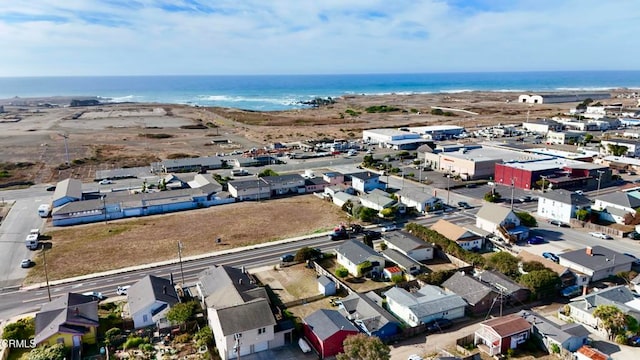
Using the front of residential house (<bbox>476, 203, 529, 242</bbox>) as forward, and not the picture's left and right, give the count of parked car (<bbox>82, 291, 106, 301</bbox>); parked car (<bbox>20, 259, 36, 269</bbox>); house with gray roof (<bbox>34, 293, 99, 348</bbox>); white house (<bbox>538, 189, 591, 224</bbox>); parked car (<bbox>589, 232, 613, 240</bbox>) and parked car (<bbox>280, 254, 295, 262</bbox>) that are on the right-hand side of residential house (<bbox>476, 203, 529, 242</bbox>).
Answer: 4

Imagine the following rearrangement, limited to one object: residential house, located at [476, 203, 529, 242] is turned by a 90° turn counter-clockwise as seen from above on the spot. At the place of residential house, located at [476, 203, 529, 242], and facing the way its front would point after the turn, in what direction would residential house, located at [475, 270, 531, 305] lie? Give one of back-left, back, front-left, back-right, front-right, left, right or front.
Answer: back-right

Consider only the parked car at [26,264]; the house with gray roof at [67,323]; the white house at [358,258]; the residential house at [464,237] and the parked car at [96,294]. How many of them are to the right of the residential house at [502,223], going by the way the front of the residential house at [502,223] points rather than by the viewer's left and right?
5

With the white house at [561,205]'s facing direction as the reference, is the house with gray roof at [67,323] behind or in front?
in front

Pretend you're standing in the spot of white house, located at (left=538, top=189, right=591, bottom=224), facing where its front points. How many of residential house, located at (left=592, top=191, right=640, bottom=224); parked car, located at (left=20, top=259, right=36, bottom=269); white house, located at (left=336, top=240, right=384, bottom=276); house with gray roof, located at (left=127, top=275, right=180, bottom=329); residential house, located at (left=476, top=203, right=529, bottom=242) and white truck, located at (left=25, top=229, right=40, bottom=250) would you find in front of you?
5

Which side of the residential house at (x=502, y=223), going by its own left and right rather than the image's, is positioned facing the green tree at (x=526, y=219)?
left

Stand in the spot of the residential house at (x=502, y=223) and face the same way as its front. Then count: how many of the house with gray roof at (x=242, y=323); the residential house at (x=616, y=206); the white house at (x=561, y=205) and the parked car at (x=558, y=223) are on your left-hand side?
3

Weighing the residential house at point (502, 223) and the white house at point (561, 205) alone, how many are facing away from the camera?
0

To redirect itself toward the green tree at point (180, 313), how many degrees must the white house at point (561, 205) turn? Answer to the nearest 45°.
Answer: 0° — it already faces it

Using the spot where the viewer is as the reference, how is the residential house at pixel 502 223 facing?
facing the viewer and to the right of the viewer

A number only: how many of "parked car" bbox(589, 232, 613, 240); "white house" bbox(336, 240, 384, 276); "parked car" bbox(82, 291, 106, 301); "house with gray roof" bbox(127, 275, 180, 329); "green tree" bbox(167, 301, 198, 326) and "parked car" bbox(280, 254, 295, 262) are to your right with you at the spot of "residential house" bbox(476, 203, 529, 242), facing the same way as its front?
5

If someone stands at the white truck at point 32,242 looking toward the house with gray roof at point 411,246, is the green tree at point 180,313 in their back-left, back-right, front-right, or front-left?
front-right

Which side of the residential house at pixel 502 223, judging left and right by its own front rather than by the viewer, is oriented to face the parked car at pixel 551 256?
front

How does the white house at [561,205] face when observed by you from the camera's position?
facing the viewer and to the left of the viewer

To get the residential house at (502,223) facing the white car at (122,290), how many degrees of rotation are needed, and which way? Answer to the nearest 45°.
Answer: approximately 90° to its right
